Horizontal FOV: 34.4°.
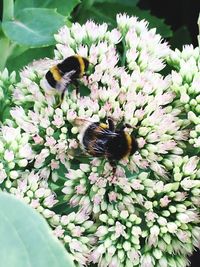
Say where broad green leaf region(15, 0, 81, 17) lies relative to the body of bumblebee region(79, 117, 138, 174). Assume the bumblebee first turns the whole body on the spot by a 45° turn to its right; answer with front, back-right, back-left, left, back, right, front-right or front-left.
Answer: back

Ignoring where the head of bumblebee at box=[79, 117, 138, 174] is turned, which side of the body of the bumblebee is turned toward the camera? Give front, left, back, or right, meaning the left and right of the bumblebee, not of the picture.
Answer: right

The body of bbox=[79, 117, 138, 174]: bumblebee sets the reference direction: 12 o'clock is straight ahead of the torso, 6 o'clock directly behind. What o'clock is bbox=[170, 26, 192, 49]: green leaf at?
The green leaf is roughly at 9 o'clock from the bumblebee.

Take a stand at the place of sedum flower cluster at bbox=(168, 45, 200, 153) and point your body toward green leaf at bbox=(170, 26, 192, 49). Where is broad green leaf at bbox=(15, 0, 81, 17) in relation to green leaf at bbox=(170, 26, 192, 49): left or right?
left
